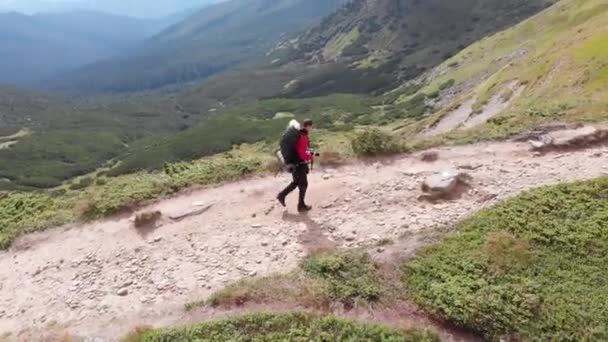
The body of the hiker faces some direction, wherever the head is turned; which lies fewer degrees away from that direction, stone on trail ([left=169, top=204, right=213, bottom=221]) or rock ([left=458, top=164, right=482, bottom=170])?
the rock

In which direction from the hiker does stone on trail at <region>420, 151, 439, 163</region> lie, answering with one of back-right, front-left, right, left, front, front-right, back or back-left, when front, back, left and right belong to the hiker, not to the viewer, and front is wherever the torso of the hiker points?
front-left

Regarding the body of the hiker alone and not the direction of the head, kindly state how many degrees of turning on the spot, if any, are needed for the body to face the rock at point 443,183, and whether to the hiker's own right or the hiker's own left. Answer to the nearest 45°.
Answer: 0° — they already face it

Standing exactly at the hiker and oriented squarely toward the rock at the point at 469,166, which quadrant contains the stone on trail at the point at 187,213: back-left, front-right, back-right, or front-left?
back-left

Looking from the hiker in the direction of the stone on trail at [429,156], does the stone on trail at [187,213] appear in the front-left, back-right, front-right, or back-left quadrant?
back-left

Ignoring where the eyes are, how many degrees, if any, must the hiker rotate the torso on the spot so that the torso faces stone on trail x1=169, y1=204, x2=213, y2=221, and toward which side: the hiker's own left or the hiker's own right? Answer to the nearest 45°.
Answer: approximately 180°

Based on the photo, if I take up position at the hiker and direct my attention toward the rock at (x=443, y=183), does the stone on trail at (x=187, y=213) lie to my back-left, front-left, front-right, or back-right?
back-left

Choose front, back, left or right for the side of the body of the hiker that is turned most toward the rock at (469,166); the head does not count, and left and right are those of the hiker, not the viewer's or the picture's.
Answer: front

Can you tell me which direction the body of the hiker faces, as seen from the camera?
to the viewer's right
